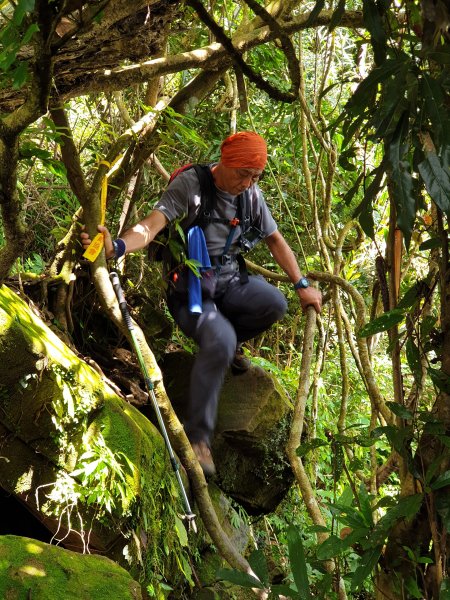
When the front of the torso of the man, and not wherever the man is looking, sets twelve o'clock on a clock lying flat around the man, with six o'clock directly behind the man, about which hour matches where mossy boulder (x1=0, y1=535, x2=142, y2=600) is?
The mossy boulder is roughly at 2 o'clock from the man.

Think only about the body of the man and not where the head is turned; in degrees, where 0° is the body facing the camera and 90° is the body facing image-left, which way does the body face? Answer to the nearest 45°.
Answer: approximately 315°

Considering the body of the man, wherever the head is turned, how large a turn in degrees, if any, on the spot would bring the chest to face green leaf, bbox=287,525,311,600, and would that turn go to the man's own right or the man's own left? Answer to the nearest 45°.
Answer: approximately 45° to the man's own right
